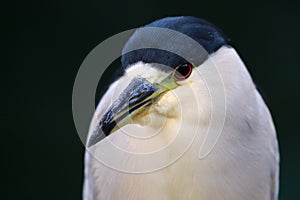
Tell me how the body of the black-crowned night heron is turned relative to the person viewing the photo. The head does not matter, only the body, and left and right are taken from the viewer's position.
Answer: facing the viewer and to the left of the viewer
